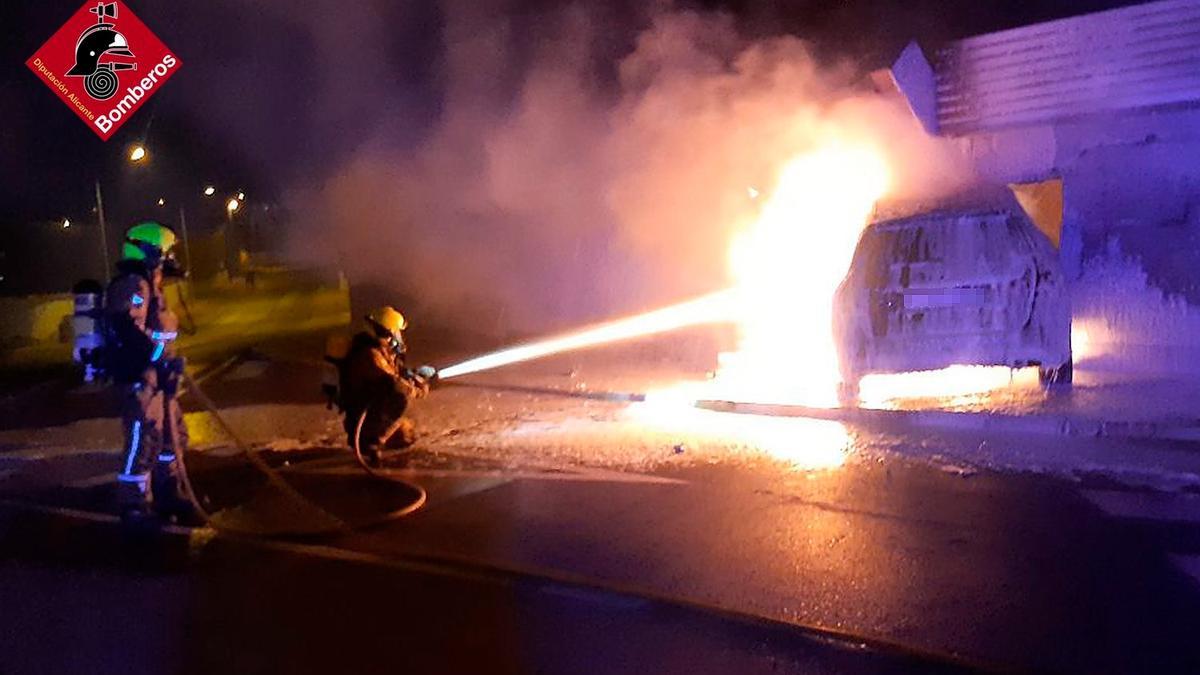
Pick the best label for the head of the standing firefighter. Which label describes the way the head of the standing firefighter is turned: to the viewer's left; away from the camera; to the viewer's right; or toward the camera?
to the viewer's right

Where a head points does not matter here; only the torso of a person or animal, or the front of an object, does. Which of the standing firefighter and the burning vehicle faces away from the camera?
the burning vehicle

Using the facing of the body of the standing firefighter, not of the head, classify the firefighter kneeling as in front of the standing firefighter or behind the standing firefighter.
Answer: in front

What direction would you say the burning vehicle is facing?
away from the camera

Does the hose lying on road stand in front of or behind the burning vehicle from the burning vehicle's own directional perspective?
behind

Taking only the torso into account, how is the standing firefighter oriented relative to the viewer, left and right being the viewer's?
facing to the right of the viewer

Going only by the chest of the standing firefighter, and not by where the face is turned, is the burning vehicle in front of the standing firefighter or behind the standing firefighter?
in front

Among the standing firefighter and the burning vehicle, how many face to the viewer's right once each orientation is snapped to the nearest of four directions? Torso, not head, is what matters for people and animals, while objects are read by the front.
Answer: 1

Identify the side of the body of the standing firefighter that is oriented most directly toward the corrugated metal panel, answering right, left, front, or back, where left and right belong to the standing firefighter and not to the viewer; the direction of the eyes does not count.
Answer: front

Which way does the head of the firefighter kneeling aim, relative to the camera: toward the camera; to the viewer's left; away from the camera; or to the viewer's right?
to the viewer's right

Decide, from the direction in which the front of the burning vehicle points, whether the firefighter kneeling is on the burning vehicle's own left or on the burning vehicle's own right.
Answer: on the burning vehicle's own left
